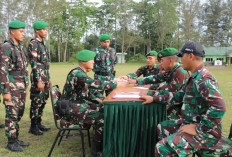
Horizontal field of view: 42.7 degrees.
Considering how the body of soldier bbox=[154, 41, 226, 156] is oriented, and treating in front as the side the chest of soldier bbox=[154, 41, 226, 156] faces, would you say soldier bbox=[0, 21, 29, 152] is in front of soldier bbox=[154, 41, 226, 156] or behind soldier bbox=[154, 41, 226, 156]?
in front

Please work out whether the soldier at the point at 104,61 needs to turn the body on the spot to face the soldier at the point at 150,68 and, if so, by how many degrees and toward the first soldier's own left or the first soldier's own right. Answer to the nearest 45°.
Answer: approximately 45° to the first soldier's own left

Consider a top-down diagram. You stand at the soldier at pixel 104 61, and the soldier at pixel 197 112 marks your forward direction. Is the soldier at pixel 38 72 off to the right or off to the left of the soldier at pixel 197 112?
right

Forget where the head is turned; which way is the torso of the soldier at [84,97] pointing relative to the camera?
to the viewer's right

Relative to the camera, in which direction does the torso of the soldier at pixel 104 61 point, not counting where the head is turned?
toward the camera

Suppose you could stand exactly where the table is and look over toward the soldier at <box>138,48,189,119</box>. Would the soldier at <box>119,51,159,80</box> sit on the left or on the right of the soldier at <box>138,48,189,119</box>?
left

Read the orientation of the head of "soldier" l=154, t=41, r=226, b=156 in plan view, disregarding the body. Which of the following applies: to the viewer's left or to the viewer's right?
to the viewer's left

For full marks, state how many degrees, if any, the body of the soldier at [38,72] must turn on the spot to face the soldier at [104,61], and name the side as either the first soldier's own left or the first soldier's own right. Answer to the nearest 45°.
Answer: approximately 45° to the first soldier's own left

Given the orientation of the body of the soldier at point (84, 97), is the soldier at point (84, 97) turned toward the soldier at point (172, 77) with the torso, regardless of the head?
yes

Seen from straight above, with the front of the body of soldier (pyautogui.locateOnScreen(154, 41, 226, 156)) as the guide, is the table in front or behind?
in front

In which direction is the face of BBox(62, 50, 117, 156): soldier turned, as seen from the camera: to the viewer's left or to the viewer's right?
to the viewer's right

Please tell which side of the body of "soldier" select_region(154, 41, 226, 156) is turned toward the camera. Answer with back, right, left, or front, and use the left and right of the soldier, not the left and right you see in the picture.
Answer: left
